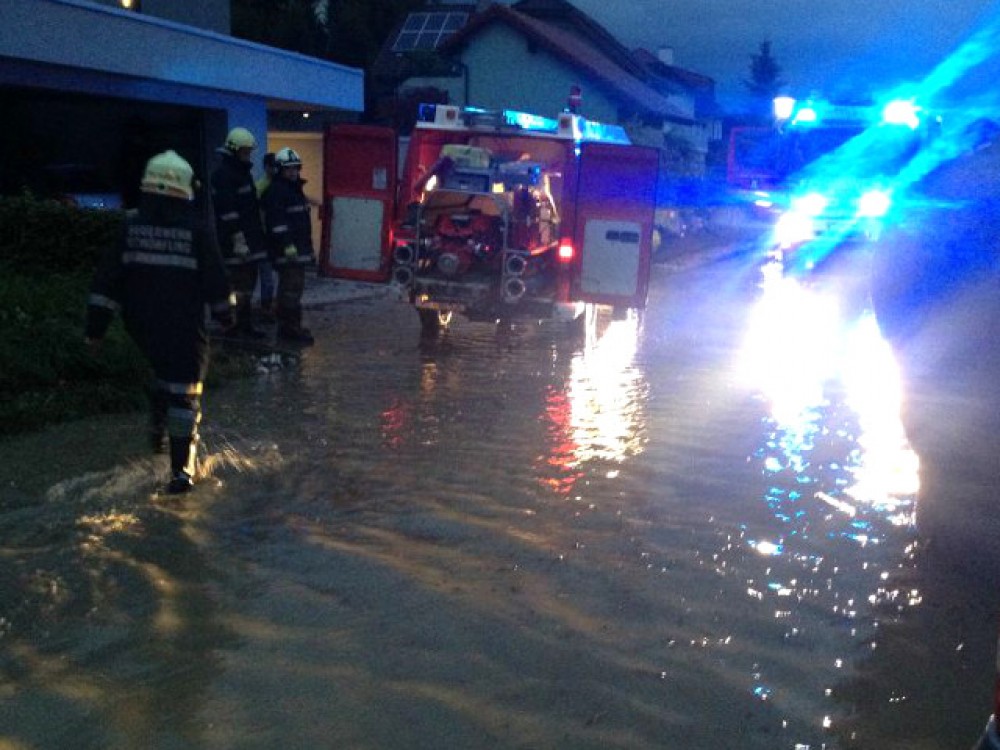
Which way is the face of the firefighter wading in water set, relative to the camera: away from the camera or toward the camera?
away from the camera

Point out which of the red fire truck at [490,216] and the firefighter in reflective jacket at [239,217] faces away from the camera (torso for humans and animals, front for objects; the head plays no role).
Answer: the red fire truck

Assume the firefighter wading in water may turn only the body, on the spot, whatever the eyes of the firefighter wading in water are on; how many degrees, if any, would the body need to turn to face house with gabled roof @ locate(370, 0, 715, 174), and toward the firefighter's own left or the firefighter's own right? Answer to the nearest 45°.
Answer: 0° — they already face it

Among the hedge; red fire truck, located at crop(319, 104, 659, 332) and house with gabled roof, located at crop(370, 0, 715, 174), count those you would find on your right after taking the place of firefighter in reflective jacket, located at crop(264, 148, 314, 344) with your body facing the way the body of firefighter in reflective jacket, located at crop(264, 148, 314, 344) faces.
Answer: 1

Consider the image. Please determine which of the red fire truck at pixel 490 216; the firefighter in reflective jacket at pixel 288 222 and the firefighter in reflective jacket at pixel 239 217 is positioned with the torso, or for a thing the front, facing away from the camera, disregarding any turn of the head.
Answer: the red fire truck

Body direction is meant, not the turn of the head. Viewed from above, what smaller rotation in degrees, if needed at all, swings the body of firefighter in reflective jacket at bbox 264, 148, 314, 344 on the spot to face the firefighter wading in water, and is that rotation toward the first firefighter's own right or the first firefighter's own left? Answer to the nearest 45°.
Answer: approximately 45° to the first firefighter's own right

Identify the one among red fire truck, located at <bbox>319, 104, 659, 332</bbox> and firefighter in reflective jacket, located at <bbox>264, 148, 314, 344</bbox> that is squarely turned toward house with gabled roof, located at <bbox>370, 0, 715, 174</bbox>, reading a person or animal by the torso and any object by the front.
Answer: the red fire truck

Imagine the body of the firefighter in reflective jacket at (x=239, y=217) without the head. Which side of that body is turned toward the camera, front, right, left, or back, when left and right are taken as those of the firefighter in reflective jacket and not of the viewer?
right

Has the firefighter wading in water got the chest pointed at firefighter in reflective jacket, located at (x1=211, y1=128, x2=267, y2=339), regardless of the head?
yes

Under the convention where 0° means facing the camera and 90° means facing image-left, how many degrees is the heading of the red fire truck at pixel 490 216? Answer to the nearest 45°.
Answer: approximately 180°

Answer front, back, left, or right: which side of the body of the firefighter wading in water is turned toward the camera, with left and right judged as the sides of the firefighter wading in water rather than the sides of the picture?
back

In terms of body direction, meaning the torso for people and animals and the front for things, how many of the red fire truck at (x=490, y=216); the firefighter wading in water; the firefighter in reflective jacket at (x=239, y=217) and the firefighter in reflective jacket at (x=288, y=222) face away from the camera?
2

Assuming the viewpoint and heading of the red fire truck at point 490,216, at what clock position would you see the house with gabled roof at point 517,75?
The house with gabled roof is roughly at 12 o'clock from the red fire truck.
